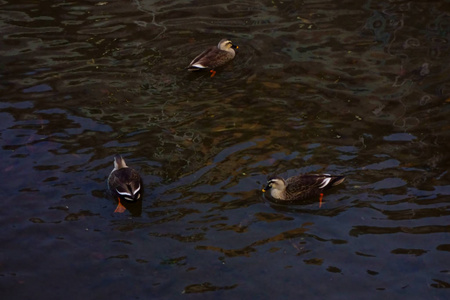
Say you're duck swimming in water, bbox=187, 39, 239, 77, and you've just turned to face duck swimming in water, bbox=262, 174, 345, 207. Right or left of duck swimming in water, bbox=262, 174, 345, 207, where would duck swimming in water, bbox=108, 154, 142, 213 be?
right

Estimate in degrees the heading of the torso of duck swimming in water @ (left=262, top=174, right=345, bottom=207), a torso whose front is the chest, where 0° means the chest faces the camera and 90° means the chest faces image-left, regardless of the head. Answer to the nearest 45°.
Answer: approximately 90°

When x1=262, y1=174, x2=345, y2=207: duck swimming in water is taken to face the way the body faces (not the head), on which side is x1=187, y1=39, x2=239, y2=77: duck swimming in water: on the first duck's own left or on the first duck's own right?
on the first duck's own right

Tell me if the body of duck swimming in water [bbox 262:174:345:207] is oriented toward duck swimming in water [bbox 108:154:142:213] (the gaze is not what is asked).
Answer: yes
